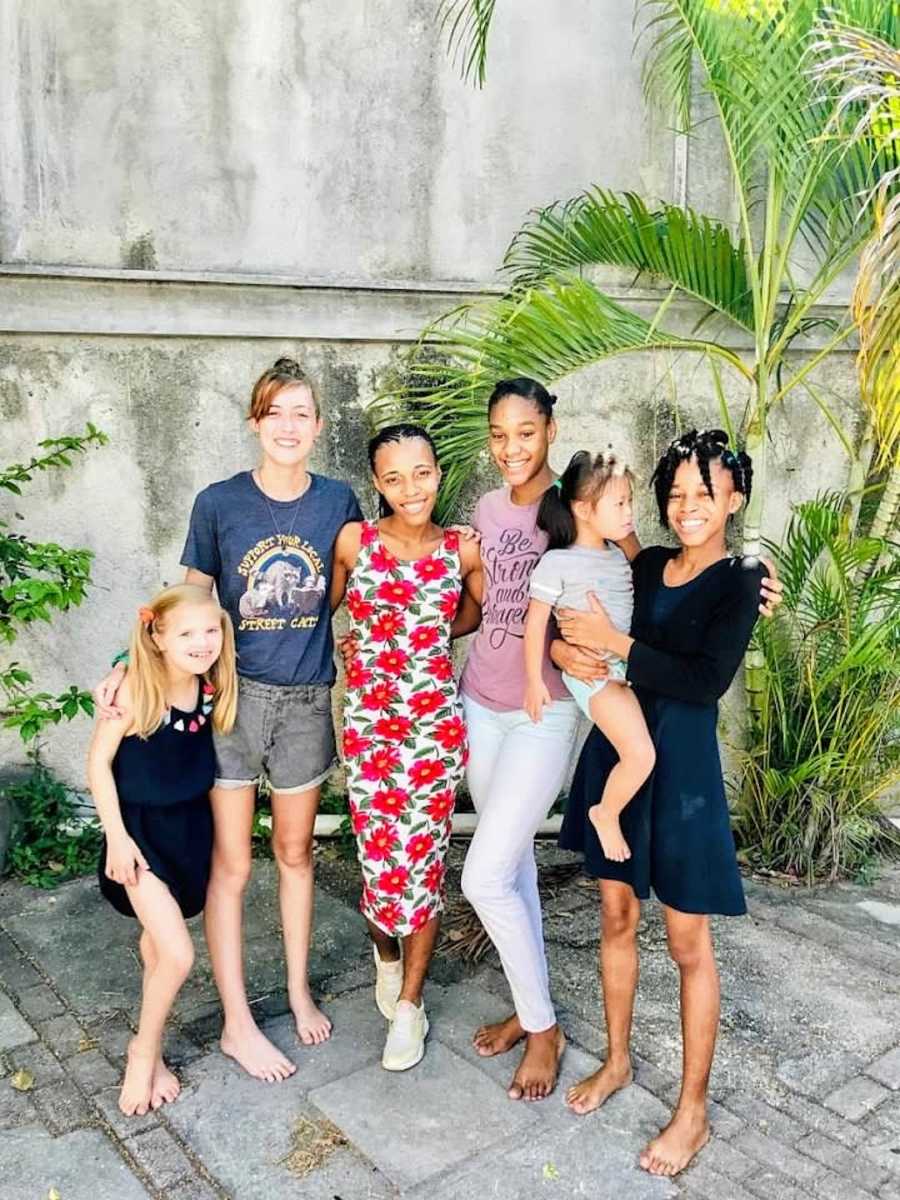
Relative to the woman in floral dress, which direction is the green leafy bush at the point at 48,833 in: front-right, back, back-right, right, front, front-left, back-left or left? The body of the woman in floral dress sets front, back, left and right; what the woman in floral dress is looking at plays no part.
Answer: back-right

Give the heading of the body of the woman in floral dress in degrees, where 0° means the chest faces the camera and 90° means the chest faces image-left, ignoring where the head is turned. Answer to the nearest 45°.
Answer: approximately 0°

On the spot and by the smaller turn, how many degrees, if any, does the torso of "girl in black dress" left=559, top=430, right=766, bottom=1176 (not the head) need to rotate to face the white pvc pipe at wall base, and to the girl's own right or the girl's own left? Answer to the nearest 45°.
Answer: approximately 90° to the girl's own right

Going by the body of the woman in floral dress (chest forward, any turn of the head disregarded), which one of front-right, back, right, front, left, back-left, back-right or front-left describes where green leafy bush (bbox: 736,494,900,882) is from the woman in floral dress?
back-left

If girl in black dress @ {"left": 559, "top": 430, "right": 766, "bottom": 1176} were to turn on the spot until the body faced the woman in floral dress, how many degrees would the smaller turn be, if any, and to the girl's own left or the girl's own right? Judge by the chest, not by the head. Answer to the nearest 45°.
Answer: approximately 45° to the girl's own right

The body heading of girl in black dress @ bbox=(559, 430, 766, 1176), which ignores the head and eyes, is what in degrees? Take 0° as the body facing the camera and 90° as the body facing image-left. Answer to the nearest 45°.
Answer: approximately 45°

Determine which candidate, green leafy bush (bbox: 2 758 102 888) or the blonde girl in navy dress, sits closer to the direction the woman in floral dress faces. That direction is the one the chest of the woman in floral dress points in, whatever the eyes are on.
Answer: the blonde girl in navy dress

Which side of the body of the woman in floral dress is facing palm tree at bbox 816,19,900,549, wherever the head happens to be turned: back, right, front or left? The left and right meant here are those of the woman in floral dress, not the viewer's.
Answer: left
